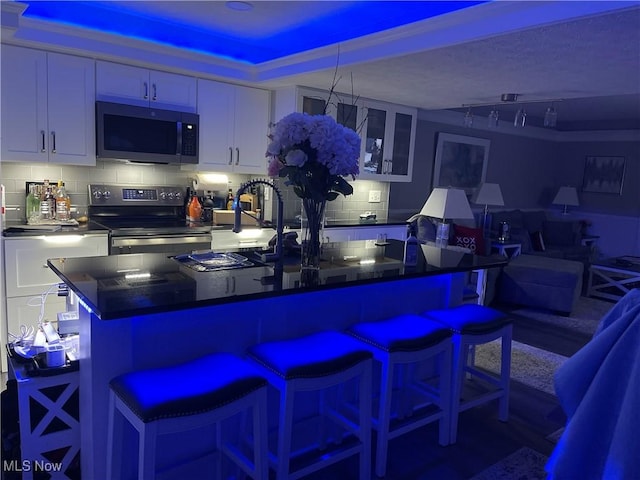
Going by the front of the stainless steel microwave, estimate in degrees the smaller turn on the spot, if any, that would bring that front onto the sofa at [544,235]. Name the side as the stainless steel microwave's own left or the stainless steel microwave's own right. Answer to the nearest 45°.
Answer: approximately 90° to the stainless steel microwave's own left

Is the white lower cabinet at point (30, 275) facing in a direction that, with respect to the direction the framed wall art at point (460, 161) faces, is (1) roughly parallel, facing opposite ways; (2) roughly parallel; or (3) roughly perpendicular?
roughly parallel

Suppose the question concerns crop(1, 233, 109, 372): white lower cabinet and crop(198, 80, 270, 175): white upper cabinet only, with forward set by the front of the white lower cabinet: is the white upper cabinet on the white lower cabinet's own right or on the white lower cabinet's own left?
on the white lower cabinet's own left

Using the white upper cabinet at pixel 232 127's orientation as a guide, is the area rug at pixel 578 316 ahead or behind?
ahead

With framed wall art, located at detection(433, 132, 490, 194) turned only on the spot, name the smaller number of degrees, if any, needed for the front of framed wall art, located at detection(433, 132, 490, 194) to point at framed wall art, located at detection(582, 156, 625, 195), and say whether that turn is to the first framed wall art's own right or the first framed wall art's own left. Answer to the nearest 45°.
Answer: approximately 90° to the first framed wall art's own left

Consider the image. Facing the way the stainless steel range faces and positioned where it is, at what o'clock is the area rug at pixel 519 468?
The area rug is roughly at 11 o'clock from the stainless steel range.

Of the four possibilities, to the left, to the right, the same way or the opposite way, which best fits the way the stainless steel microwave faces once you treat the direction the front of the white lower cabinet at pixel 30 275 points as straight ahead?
the same way

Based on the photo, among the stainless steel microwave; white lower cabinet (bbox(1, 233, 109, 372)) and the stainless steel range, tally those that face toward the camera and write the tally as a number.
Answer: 3

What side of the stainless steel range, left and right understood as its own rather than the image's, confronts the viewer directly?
front

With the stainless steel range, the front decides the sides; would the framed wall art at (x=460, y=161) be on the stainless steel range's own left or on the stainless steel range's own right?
on the stainless steel range's own left

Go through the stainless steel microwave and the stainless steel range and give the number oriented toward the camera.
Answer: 2

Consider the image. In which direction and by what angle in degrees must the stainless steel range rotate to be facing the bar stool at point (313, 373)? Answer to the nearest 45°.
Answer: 0° — it already faces it

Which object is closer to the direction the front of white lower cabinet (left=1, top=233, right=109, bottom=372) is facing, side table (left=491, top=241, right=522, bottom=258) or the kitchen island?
the kitchen island

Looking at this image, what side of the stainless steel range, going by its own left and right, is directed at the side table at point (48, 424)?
front

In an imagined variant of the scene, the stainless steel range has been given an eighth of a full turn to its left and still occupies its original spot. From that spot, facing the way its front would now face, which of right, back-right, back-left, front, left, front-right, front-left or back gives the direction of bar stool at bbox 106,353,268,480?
front-right

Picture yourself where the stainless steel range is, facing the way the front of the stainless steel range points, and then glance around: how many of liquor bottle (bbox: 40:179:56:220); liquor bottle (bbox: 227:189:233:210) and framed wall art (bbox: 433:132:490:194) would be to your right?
1
